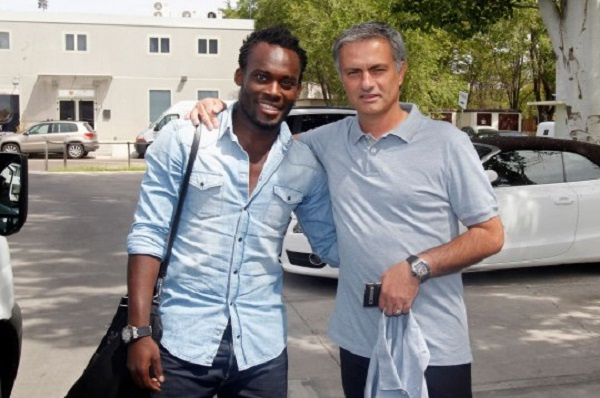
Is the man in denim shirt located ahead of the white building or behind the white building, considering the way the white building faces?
ahead

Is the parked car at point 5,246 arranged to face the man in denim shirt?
no

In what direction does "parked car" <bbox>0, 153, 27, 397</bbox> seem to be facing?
away from the camera

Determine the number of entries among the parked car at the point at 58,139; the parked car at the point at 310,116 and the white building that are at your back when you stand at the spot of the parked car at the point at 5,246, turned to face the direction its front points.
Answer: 0

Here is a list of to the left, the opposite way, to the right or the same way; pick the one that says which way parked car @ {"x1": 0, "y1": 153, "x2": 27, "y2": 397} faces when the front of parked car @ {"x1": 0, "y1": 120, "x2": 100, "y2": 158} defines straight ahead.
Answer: to the right

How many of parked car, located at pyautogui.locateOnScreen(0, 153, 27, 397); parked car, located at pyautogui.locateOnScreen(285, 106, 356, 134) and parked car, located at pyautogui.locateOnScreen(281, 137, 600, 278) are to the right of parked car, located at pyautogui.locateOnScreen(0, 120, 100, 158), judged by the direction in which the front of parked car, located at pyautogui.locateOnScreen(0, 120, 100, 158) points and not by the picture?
0

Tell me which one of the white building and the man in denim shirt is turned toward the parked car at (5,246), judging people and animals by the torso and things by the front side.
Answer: the white building

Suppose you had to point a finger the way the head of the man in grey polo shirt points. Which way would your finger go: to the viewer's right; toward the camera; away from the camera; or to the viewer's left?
toward the camera

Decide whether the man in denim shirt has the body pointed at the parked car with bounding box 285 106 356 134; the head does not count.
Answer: no

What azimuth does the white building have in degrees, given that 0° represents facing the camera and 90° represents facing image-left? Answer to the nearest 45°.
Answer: approximately 0°

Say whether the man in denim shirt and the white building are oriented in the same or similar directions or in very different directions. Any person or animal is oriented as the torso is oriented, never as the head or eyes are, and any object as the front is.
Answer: same or similar directions

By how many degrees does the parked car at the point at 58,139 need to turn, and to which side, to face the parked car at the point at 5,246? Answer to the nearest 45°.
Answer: approximately 90° to its left

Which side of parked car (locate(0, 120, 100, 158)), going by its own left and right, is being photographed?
left

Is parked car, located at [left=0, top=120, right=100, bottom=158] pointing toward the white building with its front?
no

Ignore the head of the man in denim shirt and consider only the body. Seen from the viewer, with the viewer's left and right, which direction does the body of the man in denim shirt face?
facing the viewer

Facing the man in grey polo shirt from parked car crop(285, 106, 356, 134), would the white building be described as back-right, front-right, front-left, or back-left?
back-right

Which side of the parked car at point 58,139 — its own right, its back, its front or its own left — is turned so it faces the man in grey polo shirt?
left
